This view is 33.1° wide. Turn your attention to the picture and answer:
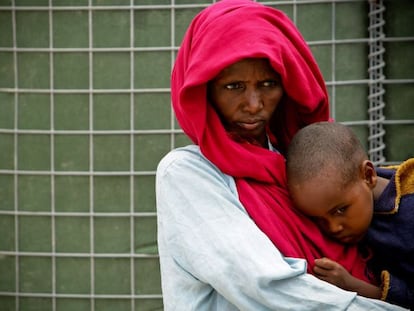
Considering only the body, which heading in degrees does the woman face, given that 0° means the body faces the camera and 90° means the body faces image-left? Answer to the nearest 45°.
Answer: approximately 315°
